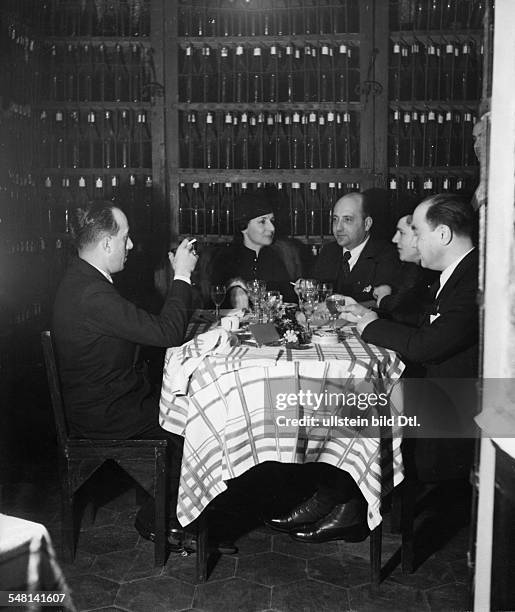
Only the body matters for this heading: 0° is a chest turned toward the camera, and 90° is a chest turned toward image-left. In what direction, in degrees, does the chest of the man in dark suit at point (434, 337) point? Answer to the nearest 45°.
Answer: approximately 90°

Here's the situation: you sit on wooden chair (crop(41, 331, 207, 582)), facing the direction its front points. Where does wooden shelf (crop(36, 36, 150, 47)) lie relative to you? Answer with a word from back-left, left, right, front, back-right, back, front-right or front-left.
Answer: left

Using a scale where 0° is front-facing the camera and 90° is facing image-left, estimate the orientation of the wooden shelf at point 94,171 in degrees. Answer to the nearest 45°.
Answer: approximately 0°

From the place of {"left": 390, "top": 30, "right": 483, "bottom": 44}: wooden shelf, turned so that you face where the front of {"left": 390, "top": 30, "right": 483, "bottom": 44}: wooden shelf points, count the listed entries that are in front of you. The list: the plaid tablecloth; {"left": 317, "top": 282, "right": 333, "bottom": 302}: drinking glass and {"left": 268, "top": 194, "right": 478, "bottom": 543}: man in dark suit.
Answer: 3

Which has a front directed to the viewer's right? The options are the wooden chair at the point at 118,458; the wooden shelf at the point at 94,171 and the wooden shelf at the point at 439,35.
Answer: the wooden chair

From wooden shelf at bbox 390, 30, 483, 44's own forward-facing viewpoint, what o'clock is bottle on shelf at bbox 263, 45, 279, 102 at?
The bottle on shelf is roughly at 3 o'clock from the wooden shelf.

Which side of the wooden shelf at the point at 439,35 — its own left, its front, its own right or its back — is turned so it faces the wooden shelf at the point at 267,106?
right

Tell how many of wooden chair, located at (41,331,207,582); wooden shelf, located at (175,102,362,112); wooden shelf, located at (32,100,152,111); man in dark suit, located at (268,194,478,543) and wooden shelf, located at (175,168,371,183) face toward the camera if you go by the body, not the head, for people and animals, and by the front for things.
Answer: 3

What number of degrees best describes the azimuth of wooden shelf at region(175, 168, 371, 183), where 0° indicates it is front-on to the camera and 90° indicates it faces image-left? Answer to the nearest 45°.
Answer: approximately 0°

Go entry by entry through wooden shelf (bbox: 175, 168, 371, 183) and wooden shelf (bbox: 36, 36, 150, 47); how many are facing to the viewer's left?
0

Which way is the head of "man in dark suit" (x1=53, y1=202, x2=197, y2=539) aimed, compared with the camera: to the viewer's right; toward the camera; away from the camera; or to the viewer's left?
to the viewer's right

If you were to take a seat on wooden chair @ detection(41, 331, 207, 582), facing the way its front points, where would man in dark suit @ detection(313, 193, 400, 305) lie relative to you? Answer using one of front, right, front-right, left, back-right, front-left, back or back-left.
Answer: front-left

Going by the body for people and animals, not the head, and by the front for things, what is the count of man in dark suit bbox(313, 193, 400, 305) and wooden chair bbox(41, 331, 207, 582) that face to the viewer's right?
1

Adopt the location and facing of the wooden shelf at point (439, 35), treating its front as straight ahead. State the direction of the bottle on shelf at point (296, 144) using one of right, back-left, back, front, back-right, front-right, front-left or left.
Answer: right

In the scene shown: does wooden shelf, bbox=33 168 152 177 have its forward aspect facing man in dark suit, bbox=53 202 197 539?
yes

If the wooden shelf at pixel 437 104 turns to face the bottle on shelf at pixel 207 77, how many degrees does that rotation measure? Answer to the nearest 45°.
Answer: approximately 90° to its right
